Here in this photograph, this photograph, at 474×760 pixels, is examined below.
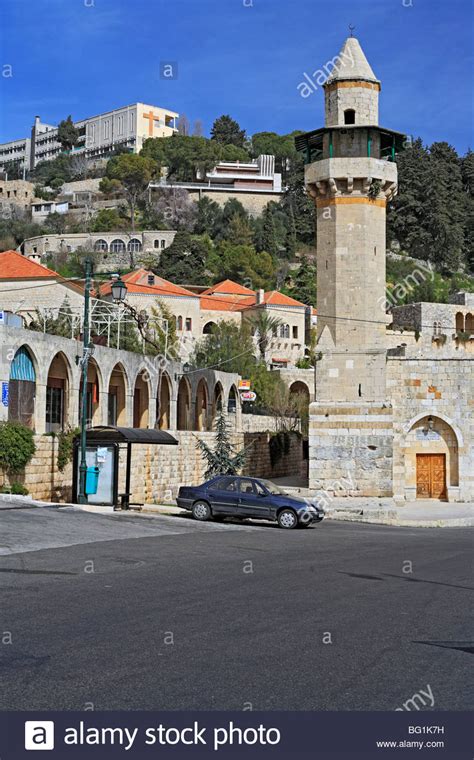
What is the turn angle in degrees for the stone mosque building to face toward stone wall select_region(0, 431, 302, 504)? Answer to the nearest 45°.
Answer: approximately 90° to its right

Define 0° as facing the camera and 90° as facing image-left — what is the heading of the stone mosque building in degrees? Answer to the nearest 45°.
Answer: approximately 0°

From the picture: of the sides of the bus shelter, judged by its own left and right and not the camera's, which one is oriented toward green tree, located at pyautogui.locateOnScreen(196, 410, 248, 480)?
left

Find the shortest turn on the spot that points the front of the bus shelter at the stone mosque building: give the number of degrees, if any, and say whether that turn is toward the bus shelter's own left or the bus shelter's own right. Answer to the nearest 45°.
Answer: approximately 45° to the bus shelter's own left
